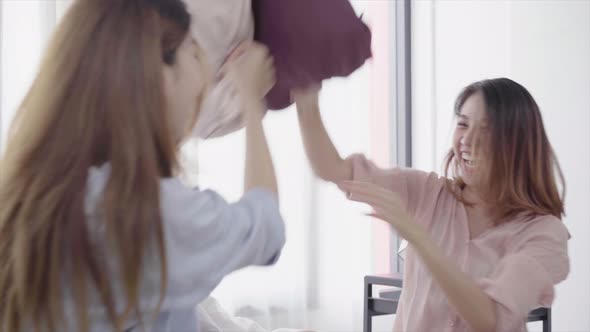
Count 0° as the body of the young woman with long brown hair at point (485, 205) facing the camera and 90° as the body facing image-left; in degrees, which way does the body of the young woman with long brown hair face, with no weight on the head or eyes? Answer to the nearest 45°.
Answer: approximately 45°

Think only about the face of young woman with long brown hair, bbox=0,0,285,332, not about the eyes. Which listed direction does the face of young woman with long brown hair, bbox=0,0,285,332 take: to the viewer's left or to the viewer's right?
to the viewer's right

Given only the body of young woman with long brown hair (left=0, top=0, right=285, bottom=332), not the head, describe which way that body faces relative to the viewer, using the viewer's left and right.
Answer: facing away from the viewer and to the right of the viewer
